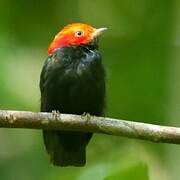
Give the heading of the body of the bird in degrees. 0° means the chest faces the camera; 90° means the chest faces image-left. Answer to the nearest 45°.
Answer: approximately 315°
